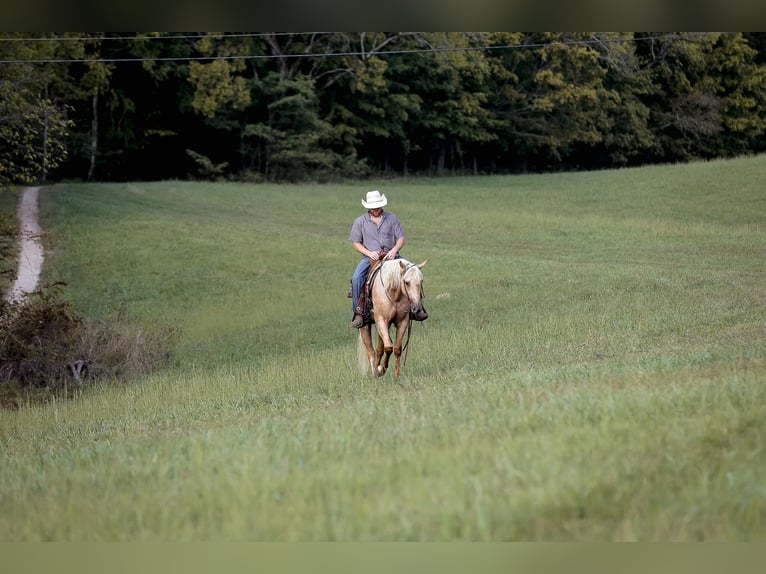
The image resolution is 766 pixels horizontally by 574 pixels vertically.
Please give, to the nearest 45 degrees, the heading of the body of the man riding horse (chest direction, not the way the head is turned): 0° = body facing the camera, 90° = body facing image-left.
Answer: approximately 0°

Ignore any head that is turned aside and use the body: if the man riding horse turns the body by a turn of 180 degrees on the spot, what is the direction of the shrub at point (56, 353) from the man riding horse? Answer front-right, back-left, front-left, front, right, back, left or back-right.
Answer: front-left
